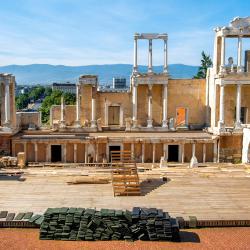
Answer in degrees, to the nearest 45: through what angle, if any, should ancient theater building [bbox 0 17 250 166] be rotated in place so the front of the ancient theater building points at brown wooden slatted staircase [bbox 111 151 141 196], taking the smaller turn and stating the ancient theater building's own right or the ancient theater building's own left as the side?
0° — it already faces it

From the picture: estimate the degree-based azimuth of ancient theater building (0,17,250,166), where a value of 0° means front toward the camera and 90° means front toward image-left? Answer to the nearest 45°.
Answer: approximately 0°
